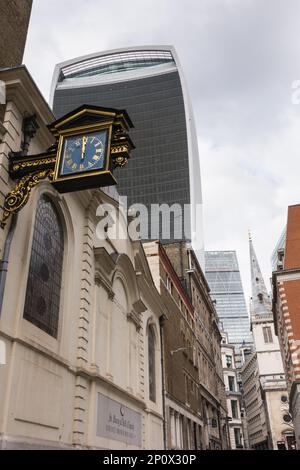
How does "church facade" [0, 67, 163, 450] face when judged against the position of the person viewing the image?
facing the viewer and to the right of the viewer

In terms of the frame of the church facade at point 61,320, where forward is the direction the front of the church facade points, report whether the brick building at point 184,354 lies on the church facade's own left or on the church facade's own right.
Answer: on the church facade's own left
